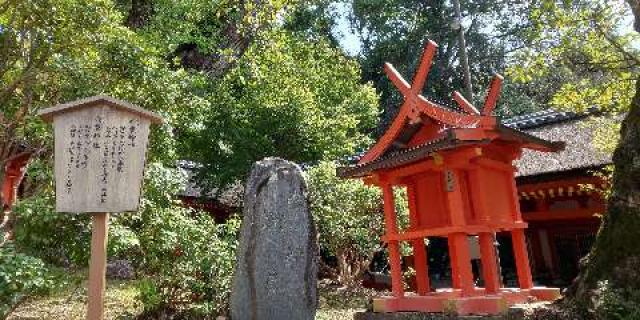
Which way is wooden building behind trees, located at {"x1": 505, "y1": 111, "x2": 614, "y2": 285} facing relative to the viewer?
toward the camera

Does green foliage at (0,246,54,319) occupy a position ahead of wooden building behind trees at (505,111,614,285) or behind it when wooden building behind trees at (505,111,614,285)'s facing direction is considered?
ahead

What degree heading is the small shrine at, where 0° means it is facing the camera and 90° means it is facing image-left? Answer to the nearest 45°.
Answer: approximately 45°

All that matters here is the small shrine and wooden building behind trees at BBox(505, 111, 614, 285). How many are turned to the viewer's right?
0

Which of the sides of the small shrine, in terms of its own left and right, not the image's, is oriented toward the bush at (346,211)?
right

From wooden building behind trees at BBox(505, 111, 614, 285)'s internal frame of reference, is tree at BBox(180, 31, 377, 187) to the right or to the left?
on its right

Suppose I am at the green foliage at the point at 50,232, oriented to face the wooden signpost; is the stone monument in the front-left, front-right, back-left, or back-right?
front-left

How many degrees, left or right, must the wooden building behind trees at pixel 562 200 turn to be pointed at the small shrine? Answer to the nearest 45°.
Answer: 0° — it already faces it

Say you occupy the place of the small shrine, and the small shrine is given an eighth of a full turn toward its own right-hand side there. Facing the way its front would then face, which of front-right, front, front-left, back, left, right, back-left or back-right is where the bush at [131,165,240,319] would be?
front
